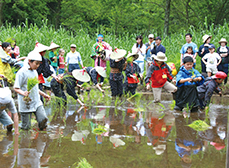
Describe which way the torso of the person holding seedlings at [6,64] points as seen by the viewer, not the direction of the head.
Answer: to the viewer's right

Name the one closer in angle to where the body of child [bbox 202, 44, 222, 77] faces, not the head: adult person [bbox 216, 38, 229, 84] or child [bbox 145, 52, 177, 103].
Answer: the child

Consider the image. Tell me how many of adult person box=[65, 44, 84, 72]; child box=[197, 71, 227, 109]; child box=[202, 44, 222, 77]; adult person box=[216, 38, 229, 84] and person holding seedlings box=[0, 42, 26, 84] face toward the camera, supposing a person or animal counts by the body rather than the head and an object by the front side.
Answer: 3

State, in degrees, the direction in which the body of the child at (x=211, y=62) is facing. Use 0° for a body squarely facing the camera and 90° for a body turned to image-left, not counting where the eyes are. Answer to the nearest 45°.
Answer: approximately 0°

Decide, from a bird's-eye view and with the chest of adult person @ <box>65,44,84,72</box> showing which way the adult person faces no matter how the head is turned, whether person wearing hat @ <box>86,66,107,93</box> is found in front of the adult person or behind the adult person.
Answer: in front

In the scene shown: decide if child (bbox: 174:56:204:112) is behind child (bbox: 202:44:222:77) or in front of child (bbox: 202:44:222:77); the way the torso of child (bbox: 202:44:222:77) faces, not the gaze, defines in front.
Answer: in front

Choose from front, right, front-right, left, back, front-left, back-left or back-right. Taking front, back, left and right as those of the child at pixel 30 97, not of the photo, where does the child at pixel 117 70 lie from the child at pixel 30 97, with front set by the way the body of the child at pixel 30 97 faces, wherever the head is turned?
left

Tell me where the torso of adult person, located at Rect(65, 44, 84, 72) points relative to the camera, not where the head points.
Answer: toward the camera

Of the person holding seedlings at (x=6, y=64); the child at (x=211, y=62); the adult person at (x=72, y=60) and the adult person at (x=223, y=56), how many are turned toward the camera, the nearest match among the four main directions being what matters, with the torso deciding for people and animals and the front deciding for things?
3
